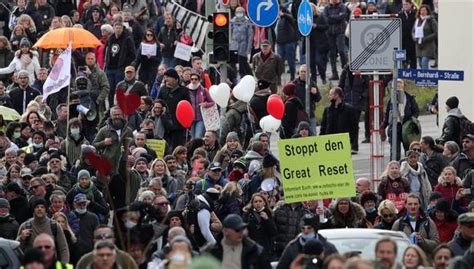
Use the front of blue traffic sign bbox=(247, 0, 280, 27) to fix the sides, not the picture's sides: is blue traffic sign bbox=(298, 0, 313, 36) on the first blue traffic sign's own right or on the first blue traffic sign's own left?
on the first blue traffic sign's own left

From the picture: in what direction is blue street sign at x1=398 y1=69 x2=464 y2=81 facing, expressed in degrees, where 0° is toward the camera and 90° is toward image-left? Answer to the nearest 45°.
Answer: approximately 0°
